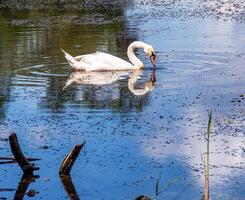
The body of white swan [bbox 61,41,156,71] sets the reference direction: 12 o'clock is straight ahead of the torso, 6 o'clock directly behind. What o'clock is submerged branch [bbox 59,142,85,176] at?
The submerged branch is roughly at 3 o'clock from the white swan.

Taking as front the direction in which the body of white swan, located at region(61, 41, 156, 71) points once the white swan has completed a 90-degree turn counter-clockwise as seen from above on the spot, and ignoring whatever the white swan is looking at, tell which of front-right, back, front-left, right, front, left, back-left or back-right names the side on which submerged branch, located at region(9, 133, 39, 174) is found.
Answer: back

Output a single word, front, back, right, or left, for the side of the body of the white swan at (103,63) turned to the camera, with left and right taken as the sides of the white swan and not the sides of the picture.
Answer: right
